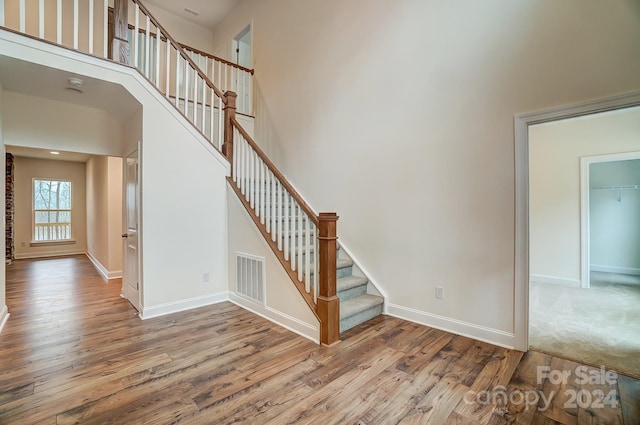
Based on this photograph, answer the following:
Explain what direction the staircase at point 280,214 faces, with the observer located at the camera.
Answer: facing the viewer and to the right of the viewer

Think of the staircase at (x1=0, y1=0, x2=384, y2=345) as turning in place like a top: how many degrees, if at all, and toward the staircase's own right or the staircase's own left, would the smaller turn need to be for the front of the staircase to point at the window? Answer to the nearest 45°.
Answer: approximately 180°
